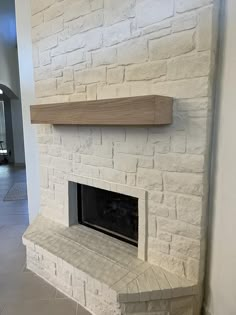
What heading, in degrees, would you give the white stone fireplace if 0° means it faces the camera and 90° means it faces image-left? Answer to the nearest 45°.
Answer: approximately 45°
